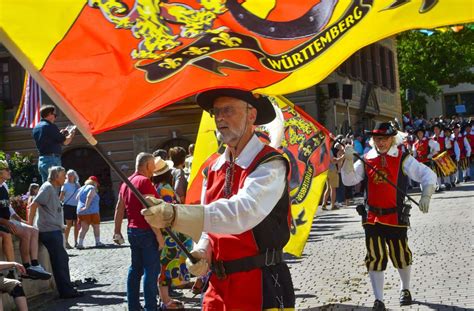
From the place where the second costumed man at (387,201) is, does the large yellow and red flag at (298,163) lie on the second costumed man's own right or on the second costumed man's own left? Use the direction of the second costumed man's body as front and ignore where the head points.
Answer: on the second costumed man's own right

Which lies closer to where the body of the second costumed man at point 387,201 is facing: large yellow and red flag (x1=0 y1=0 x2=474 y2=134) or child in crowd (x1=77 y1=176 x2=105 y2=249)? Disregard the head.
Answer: the large yellow and red flag

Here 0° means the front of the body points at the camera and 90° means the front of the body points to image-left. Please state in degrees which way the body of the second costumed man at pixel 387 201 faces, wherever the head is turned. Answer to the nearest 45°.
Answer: approximately 0°

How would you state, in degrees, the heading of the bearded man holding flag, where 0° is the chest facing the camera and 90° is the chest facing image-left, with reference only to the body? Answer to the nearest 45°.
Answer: approximately 45°

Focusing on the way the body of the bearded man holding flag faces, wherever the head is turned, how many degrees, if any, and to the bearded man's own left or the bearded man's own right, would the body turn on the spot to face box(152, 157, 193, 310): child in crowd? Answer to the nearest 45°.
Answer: approximately 135° to the bearded man's own right

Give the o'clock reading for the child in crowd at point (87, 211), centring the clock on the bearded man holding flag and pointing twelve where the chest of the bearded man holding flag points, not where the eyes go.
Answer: The child in crowd is roughly at 4 o'clock from the bearded man holding flag.

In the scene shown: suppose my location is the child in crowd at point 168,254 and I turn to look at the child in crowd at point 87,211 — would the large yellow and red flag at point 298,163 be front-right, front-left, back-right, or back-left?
back-right

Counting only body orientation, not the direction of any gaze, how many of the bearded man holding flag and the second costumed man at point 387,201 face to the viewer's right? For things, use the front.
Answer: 0
